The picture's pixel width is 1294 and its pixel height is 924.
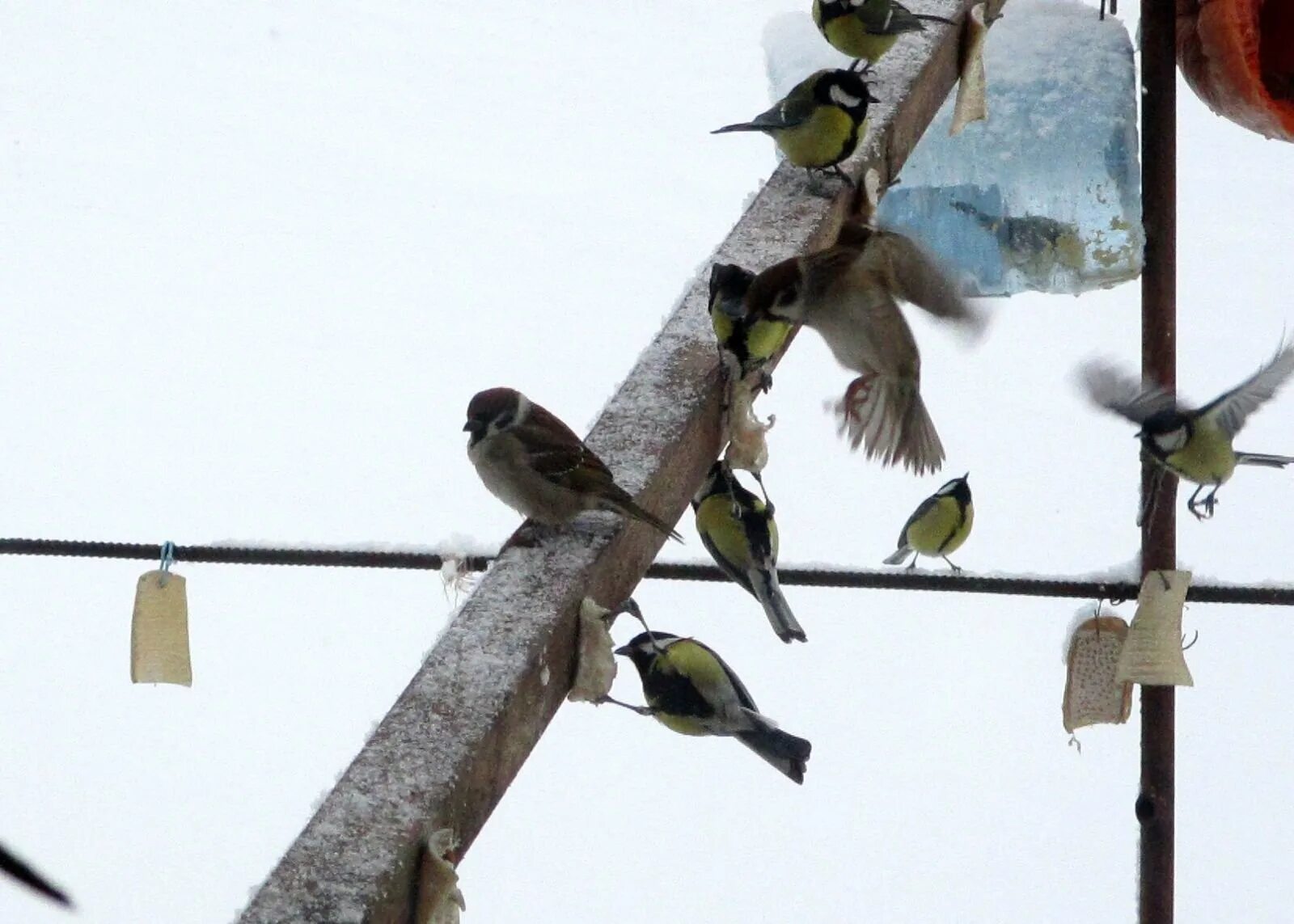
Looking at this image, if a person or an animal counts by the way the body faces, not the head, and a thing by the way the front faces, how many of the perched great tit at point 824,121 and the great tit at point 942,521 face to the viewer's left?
0

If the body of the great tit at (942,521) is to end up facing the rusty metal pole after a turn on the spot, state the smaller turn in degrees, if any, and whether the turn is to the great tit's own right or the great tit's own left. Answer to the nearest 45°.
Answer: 0° — it already faces it

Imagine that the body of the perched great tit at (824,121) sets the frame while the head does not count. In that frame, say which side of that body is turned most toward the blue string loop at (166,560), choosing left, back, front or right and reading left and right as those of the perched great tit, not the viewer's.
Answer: back

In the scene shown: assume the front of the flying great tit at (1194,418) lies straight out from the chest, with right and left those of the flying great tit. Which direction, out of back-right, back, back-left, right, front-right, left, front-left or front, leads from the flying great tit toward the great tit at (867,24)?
front

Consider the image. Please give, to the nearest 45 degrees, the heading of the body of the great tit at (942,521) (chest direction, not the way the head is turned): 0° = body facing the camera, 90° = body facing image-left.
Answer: approximately 315°

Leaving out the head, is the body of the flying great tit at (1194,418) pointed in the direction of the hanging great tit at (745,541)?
yes

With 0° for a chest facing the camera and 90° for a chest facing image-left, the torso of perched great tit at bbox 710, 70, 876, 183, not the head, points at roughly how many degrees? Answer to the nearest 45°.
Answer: approximately 315°

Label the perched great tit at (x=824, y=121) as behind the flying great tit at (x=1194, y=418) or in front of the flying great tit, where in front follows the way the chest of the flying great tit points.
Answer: in front
